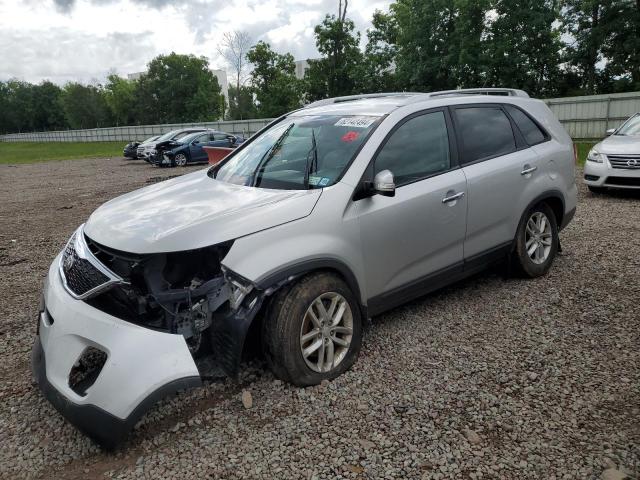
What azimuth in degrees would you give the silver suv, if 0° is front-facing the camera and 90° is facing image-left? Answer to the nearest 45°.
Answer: approximately 45°

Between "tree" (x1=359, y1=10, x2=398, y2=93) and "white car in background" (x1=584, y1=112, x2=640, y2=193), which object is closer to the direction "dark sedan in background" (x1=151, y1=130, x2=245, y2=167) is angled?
the white car in background

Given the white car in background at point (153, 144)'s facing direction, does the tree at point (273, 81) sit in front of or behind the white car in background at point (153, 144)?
behind

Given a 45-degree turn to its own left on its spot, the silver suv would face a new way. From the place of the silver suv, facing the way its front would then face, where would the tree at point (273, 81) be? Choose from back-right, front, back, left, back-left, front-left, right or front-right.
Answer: back

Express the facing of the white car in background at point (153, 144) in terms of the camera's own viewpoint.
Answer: facing the viewer and to the left of the viewer

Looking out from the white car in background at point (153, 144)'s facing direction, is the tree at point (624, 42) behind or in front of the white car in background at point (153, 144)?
behind

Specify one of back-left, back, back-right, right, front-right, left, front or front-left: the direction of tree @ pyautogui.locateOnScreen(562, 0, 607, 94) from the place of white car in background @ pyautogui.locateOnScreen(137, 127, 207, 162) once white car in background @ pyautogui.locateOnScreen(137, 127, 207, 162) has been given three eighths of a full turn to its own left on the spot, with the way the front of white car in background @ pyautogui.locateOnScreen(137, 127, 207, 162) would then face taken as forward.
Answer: front

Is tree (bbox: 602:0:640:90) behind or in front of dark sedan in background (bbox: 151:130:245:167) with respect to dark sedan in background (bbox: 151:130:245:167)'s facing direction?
behind

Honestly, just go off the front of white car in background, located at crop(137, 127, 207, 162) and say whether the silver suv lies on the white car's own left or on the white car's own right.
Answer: on the white car's own left

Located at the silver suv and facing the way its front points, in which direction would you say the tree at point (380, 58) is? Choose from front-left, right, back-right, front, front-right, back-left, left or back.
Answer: back-right

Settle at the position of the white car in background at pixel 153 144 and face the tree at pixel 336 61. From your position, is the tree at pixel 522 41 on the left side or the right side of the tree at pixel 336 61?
right

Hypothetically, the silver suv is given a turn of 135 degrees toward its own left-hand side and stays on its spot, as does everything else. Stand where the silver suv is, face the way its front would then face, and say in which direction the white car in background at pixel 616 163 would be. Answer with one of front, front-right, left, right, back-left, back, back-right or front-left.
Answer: front-left
